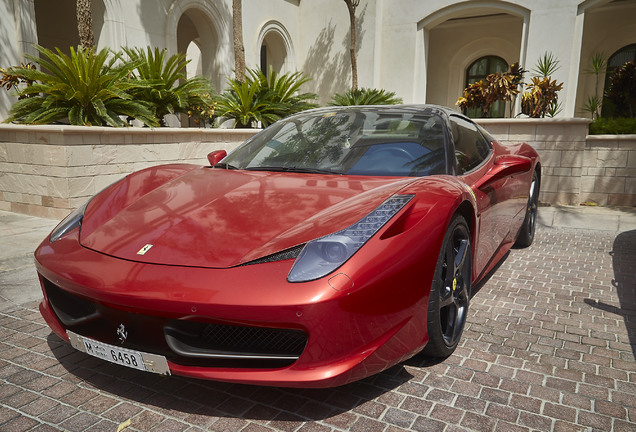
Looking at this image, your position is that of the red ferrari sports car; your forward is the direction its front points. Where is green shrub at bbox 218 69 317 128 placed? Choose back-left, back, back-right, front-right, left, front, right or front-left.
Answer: back-right

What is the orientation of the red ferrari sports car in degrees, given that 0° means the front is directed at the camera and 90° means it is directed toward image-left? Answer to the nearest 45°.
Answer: approximately 45°

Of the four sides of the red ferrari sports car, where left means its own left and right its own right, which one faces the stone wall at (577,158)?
back

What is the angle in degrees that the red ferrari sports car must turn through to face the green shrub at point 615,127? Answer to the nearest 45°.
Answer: approximately 180°

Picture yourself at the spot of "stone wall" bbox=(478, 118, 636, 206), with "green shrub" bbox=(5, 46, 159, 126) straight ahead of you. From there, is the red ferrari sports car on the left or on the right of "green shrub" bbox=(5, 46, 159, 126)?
left

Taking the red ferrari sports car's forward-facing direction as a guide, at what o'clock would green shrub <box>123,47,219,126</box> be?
The green shrub is roughly at 4 o'clock from the red ferrari sports car.

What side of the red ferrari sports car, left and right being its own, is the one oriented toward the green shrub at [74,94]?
right
